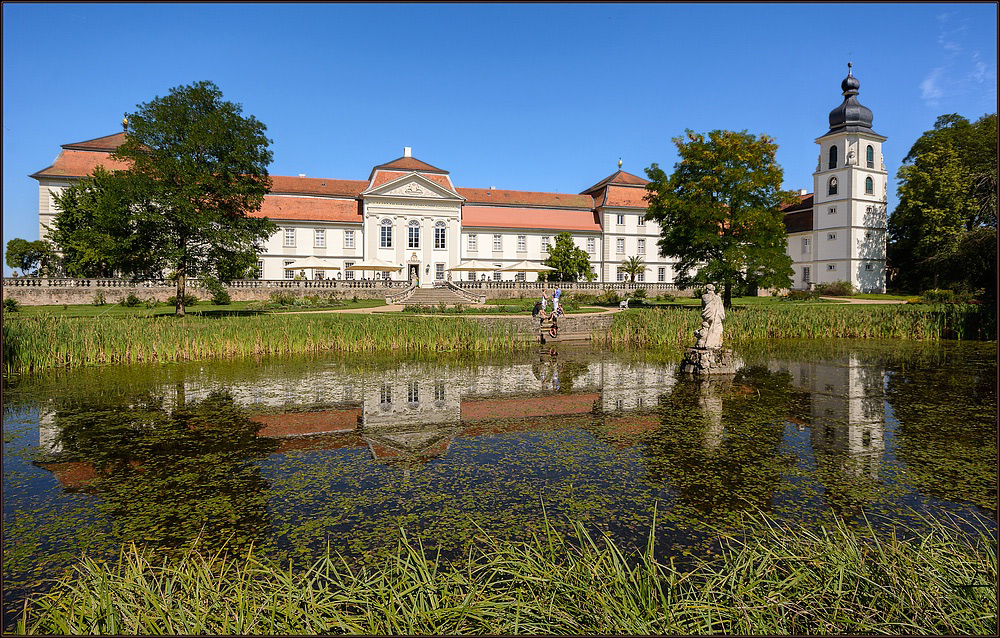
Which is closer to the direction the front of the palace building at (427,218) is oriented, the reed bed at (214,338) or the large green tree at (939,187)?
the reed bed

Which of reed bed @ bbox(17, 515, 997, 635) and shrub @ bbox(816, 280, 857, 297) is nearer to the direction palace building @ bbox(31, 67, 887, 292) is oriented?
the reed bed

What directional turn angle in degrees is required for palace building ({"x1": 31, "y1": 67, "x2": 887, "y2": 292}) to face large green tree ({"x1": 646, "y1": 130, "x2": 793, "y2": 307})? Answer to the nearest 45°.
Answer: approximately 45° to its left

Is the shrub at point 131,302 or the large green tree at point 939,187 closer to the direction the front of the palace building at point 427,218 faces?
the shrub

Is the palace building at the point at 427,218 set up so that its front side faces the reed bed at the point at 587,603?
yes

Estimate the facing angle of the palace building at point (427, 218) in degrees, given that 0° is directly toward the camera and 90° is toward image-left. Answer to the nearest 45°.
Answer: approximately 0°

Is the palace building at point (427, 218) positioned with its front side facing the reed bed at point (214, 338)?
yes

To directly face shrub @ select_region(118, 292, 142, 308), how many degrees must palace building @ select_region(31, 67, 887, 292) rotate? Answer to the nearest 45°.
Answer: approximately 45° to its right

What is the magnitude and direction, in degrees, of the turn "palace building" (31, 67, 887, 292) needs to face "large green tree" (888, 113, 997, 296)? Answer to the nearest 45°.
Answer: approximately 90° to its left

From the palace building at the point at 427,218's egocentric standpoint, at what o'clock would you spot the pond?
The pond is roughly at 12 o'clock from the palace building.
